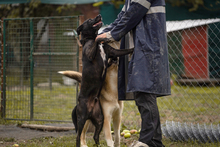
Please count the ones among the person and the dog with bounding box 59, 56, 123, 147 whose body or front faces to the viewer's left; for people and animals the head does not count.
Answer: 1

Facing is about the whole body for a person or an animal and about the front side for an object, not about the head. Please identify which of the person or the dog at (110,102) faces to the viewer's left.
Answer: the person

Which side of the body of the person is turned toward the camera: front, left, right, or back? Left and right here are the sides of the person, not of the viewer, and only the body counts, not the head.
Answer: left

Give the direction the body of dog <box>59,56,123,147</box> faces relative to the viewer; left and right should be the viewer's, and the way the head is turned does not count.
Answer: facing the viewer and to the right of the viewer
